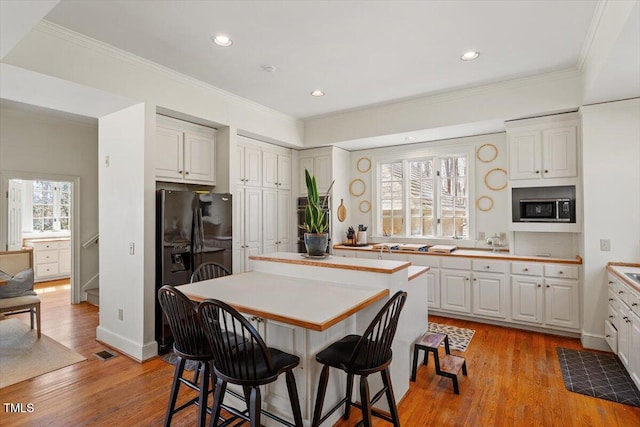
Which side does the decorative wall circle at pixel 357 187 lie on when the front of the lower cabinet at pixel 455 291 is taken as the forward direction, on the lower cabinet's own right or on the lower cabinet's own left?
on the lower cabinet's own right

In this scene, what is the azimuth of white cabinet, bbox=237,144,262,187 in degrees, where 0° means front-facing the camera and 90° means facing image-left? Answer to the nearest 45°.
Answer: approximately 315°

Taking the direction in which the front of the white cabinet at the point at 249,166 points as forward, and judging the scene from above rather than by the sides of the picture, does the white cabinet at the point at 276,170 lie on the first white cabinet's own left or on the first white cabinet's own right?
on the first white cabinet's own left

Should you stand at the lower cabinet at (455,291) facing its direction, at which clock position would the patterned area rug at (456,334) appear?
The patterned area rug is roughly at 12 o'clock from the lower cabinet.

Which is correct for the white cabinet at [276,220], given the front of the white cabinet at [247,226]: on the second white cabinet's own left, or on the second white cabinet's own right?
on the second white cabinet's own left

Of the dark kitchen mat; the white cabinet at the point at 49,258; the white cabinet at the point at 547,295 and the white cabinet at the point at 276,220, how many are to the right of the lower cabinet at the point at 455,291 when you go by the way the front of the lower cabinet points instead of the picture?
2

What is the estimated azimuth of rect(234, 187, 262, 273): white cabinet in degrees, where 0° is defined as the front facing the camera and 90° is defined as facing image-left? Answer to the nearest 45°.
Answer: approximately 315°

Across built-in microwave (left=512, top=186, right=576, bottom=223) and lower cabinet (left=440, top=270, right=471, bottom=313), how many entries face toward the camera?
2
